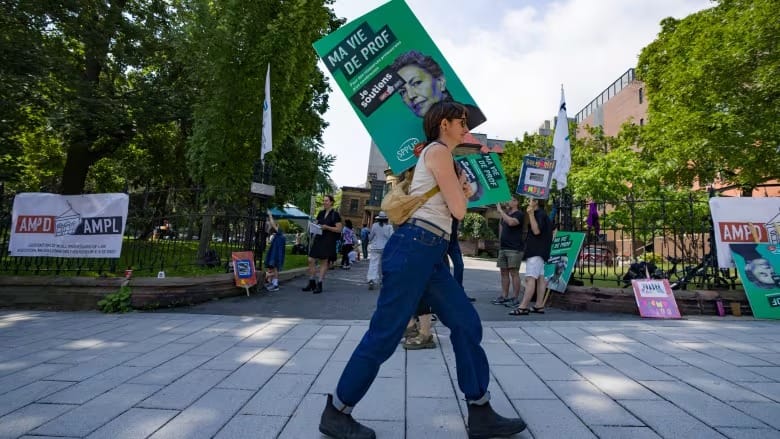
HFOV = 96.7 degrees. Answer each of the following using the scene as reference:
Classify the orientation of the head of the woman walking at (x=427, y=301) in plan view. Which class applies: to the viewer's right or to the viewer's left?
to the viewer's right

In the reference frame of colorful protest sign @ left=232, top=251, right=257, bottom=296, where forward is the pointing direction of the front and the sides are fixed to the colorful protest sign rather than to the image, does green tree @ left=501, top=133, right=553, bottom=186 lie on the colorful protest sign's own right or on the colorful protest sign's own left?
on the colorful protest sign's own left

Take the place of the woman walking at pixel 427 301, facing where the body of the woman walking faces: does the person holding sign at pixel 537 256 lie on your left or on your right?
on your left

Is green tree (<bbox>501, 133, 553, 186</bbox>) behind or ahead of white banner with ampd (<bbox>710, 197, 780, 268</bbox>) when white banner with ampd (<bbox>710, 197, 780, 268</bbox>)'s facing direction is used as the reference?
behind

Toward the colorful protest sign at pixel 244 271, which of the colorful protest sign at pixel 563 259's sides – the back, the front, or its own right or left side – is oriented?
right

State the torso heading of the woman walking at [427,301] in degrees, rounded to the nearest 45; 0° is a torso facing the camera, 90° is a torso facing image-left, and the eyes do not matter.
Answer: approximately 270°

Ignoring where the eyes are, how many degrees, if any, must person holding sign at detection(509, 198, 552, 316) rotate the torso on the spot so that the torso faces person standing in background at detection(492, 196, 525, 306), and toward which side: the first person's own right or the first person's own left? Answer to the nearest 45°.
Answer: approximately 45° to the first person's own right

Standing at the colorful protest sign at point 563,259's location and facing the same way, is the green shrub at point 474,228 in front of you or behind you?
behind
